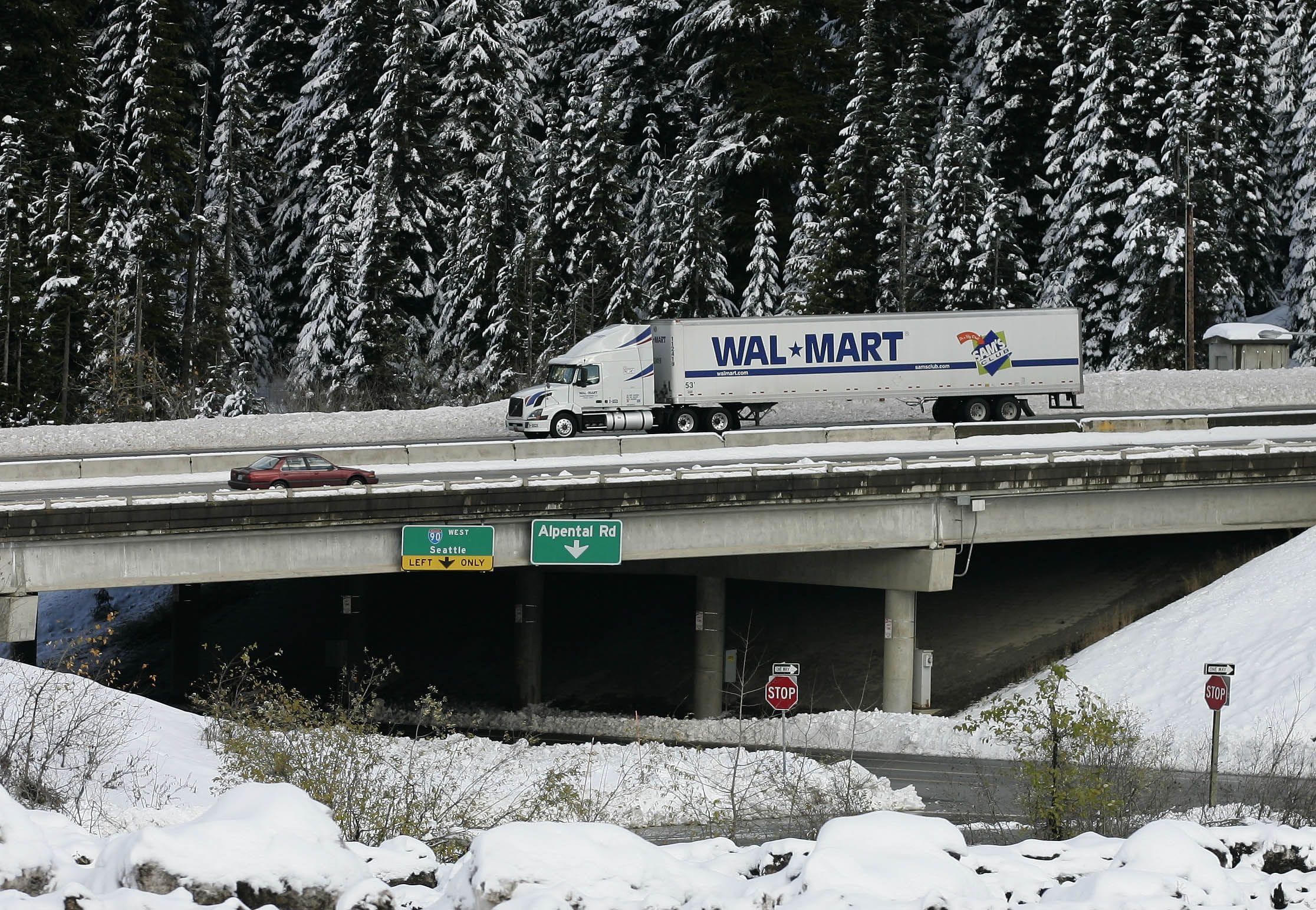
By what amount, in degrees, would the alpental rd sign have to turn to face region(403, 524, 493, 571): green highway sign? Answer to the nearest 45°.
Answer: approximately 90° to its right

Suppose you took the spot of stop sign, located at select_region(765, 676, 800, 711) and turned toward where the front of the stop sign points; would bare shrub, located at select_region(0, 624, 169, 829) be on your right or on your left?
on your right

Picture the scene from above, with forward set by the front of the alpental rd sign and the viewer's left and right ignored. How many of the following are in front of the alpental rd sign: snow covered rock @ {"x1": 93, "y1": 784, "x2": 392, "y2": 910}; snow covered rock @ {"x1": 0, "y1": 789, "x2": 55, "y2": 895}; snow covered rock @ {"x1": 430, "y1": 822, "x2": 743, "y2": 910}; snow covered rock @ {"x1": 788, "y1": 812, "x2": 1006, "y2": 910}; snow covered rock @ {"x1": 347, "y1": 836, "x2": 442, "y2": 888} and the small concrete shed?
5

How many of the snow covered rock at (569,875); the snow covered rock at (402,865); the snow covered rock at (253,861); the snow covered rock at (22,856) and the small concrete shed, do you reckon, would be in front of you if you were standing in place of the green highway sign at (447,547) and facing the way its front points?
4

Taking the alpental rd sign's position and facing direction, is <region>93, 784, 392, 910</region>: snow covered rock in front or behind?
in front

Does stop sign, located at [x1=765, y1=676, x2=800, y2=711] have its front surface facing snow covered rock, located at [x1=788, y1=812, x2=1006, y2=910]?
yes

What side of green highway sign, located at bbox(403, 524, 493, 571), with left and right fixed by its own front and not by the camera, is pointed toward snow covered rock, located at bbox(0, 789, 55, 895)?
front

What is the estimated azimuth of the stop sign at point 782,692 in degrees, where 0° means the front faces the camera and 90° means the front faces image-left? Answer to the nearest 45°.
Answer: approximately 0°

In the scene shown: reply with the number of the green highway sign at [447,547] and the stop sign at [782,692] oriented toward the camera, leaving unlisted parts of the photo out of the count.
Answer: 2

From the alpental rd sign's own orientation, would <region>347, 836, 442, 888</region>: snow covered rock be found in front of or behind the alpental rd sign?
in front

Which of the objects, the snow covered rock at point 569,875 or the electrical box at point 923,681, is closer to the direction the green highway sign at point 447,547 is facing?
the snow covered rock

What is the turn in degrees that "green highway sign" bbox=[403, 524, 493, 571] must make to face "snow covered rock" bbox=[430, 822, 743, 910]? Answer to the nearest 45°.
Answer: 0° — it already faces it

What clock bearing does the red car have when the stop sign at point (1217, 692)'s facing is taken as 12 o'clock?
The red car is roughly at 5 o'clock from the stop sign.
